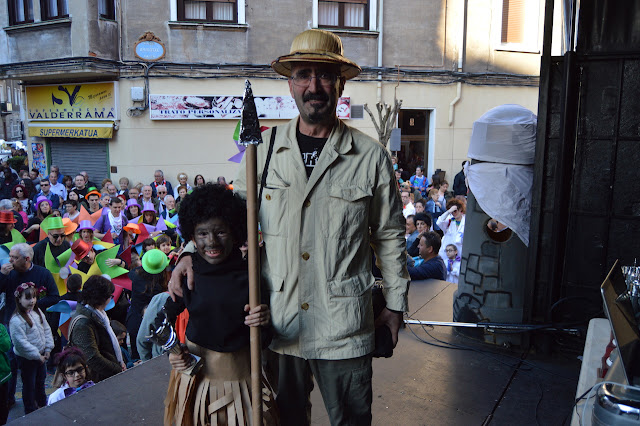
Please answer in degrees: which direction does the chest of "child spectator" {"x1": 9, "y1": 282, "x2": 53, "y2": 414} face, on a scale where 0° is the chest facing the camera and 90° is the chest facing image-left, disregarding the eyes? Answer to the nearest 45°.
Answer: approximately 315°

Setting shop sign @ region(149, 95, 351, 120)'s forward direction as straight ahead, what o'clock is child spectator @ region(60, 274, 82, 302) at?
The child spectator is roughly at 12 o'clock from the shop sign.

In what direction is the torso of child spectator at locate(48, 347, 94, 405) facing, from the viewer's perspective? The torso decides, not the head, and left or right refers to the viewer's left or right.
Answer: facing the viewer and to the right of the viewer

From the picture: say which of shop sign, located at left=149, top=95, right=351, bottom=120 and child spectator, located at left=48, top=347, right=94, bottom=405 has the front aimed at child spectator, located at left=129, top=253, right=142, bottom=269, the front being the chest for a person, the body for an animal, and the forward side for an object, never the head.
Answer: the shop sign

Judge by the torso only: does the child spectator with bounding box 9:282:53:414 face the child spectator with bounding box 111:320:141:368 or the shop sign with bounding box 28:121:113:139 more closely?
the child spectator

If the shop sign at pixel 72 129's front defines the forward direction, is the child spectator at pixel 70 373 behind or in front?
in front

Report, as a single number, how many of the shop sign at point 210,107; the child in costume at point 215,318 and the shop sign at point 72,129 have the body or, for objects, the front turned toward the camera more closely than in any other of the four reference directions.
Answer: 3

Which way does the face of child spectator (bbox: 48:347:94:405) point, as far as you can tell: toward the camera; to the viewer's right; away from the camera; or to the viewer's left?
toward the camera

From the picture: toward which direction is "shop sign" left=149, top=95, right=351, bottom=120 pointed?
toward the camera

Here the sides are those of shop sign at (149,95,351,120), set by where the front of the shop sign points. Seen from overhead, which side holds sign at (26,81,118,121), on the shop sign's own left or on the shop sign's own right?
on the shop sign's own right

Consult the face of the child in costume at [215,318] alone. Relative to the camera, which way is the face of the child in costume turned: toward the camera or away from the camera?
toward the camera

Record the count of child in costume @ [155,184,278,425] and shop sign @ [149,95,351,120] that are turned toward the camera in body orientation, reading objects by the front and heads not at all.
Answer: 2

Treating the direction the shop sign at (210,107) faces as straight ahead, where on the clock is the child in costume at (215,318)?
The child in costume is roughly at 12 o'clock from the shop sign.

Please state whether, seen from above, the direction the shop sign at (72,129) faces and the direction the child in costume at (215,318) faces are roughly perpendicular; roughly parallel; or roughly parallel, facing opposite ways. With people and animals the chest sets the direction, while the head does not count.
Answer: roughly parallel

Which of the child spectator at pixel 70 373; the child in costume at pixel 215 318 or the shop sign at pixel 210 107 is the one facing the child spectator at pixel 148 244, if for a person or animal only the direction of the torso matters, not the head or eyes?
the shop sign

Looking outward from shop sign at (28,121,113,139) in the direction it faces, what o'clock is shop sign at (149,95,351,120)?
shop sign at (149,95,351,120) is roughly at 10 o'clock from shop sign at (28,121,113,139).

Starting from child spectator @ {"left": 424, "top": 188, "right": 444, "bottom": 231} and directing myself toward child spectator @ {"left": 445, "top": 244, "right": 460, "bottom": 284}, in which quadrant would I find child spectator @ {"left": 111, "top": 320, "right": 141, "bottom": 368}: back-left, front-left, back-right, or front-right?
front-right

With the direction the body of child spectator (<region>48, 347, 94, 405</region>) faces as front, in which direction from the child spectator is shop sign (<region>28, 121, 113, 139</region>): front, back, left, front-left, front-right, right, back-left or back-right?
back-left

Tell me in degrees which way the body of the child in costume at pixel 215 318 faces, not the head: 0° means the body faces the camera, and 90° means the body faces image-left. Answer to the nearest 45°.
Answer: approximately 0°
